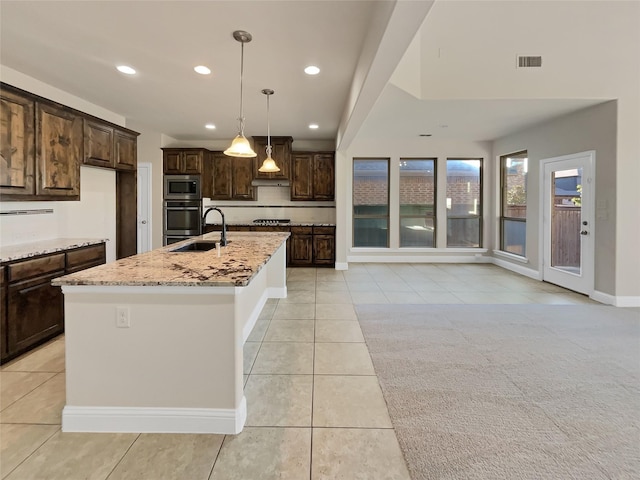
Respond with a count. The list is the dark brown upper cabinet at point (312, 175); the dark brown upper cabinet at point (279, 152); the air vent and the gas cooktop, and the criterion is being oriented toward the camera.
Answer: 4

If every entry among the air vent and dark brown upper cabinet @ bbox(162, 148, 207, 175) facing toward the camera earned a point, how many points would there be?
2

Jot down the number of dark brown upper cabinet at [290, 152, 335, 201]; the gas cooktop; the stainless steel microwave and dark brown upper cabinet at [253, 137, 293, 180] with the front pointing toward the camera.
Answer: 4

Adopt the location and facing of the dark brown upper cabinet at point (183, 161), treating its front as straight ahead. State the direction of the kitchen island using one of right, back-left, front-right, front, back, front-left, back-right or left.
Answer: front

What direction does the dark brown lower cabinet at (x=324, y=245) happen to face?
toward the camera

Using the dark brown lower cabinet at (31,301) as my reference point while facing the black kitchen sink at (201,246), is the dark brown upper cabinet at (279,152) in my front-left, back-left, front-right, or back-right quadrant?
front-left

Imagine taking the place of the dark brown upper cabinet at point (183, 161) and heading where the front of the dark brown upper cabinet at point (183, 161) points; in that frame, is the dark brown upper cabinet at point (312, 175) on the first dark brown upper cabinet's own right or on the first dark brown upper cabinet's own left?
on the first dark brown upper cabinet's own left

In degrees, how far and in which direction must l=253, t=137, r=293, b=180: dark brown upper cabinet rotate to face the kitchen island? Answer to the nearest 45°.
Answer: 0° — it already faces it

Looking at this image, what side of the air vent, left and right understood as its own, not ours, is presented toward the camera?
front

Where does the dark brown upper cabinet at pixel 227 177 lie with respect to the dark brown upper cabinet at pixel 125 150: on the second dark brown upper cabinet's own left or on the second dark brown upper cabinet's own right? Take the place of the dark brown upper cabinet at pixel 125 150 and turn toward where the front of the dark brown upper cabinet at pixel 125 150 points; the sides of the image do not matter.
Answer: on the second dark brown upper cabinet's own left

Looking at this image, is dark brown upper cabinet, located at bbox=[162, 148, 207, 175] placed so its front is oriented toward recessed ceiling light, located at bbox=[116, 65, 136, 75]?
yes

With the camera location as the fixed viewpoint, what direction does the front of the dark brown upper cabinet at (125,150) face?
facing the viewer and to the right of the viewer

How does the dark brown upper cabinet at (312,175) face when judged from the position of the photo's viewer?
facing the viewer
